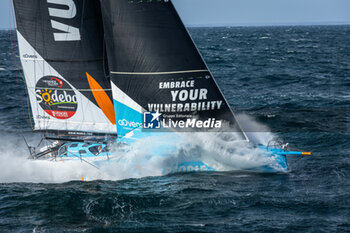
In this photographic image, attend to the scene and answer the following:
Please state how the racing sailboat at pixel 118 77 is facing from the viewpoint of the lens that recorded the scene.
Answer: facing to the right of the viewer
